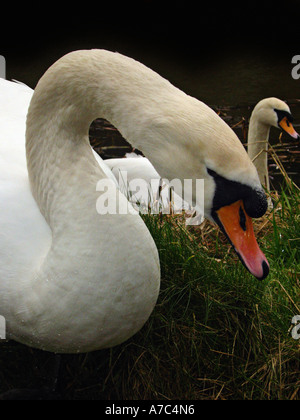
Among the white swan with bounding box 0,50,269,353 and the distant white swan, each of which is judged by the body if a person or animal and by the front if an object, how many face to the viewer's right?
2

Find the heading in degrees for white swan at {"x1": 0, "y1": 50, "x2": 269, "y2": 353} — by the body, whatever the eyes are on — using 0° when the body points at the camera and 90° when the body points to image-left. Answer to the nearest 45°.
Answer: approximately 270°

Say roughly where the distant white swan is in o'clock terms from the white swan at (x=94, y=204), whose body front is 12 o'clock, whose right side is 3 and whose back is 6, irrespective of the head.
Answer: The distant white swan is roughly at 10 o'clock from the white swan.

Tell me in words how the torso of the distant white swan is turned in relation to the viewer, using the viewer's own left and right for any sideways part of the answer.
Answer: facing to the right of the viewer

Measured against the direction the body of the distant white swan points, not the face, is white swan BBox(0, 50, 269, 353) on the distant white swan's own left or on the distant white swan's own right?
on the distant white swan's own right
